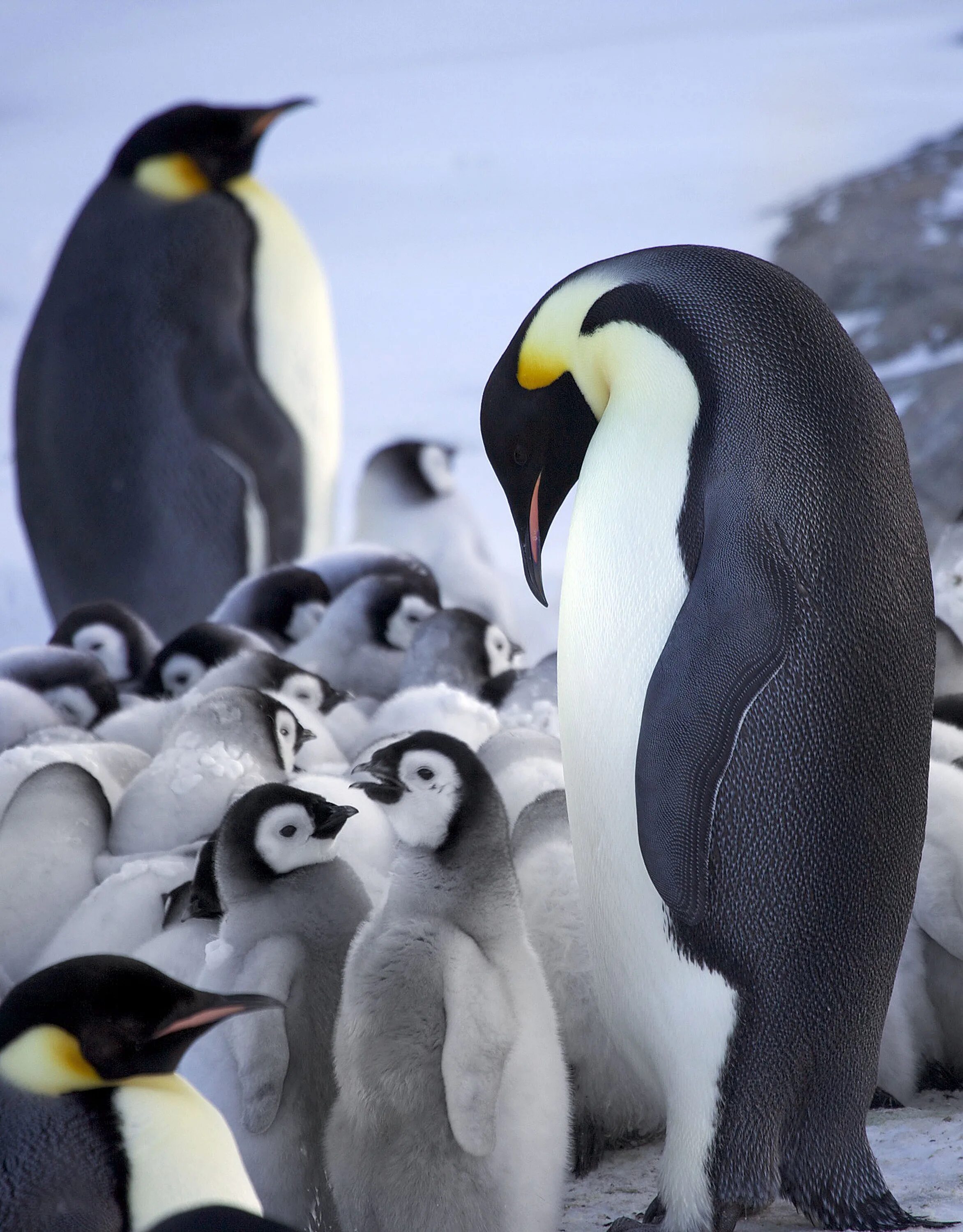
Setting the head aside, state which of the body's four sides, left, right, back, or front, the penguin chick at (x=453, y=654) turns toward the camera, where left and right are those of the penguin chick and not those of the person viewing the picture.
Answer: right

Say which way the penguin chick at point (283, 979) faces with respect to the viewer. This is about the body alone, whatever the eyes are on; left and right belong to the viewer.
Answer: facing to the right of the viewer

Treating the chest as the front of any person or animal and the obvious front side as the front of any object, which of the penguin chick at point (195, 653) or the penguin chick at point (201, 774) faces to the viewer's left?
the penguin chick at point (195, 653)

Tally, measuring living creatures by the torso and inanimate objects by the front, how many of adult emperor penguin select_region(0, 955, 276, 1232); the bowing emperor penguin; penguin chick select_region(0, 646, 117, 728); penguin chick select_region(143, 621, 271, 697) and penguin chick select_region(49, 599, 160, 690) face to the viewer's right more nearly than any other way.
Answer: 2

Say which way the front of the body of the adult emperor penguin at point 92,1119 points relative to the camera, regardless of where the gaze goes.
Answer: to the viewer's right

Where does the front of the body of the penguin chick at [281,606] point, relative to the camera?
to the viewer's right

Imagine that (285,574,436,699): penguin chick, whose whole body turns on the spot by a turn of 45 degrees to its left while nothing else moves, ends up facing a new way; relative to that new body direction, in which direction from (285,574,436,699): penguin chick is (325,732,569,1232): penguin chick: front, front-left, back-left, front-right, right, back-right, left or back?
back-right

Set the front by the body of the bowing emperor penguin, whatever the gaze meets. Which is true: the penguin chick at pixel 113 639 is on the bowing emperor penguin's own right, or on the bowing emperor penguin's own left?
on the bowing emperor penguin's own right

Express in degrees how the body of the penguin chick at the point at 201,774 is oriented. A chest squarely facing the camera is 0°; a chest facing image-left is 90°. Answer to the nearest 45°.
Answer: approximately 270°

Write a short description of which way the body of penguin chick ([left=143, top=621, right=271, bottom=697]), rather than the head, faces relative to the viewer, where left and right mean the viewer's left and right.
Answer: facing to the left of the viewer

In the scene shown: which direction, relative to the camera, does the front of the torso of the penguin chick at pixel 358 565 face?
to the viewer's right
